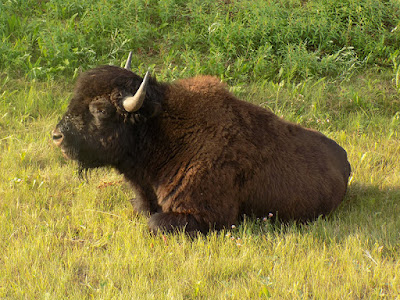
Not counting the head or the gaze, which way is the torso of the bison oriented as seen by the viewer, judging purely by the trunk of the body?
to the viewer's left
